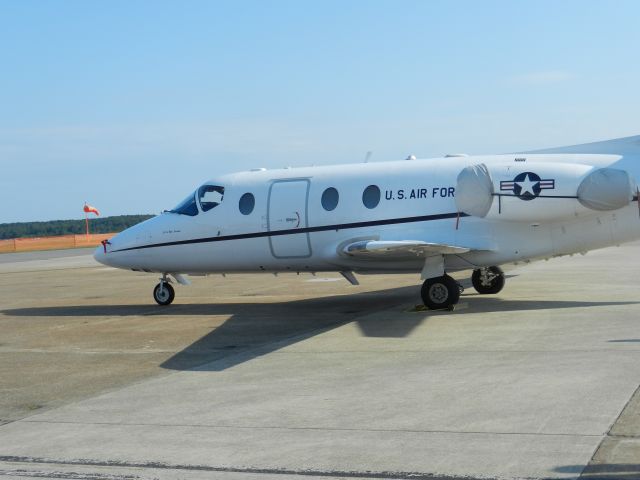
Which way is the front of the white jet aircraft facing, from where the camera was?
facing to the left of the viewer
